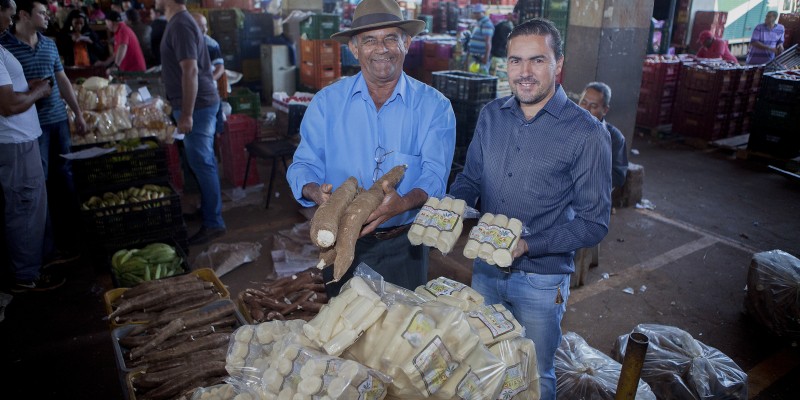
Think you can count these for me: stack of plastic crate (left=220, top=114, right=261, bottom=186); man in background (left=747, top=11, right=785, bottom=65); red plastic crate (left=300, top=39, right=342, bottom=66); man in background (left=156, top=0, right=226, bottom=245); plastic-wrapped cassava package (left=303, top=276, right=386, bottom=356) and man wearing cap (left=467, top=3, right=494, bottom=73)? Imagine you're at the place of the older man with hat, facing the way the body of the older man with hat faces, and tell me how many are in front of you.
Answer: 1

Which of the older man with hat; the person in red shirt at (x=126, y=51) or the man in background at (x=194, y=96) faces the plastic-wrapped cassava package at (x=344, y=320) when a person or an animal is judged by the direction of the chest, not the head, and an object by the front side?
the older man with hat

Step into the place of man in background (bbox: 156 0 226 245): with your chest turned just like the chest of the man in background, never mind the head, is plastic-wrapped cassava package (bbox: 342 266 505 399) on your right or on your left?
on your left

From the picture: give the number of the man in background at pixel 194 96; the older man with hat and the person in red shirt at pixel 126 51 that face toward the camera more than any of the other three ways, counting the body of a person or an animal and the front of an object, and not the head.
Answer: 1

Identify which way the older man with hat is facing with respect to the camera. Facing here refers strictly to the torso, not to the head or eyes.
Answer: toward the camera

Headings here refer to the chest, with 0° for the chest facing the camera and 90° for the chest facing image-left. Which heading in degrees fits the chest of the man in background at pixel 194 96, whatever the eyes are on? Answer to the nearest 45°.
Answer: approximately 90°

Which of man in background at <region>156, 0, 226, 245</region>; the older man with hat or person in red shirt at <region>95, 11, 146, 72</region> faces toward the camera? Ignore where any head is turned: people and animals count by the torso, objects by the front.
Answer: the older man with hat

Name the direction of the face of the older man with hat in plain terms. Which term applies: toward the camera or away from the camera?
toward the camera

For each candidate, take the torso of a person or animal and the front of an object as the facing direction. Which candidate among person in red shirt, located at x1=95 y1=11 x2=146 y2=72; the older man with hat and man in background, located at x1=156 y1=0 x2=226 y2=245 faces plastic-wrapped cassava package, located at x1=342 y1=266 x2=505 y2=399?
the older man with hat

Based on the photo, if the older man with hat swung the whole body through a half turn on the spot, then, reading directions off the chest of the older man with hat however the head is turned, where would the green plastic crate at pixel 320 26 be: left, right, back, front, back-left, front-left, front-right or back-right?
front
